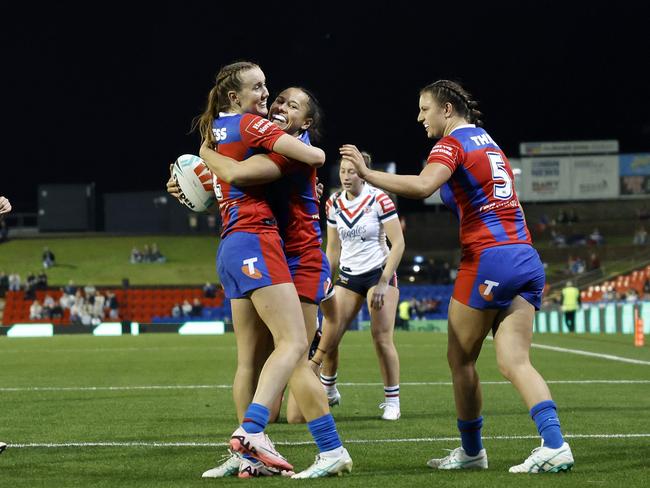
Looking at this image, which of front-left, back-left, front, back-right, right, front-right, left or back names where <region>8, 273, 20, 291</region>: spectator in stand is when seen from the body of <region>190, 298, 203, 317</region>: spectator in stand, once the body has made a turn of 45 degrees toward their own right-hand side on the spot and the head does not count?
right

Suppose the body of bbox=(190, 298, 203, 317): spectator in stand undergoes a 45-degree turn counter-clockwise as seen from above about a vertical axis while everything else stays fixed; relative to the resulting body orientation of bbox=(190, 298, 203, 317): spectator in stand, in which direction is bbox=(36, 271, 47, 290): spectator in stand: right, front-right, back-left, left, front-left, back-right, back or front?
back

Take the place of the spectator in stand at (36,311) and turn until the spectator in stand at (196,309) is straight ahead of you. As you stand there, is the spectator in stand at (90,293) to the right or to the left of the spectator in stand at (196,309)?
left

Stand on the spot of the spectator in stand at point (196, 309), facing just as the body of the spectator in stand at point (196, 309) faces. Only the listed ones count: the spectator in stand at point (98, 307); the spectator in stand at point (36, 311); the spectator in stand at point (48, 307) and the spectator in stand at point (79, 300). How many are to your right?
4

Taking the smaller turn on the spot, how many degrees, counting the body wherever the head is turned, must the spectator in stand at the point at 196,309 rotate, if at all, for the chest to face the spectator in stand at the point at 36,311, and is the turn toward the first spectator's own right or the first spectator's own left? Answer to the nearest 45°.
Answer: approximately 90° to the first spectator's own right

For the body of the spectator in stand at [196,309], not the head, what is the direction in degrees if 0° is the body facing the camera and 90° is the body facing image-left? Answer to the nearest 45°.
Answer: approximately 0°

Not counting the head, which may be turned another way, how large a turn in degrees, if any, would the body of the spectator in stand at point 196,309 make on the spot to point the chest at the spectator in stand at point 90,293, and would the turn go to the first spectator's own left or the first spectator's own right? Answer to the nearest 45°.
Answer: approximately 135° to the first spectator's own right

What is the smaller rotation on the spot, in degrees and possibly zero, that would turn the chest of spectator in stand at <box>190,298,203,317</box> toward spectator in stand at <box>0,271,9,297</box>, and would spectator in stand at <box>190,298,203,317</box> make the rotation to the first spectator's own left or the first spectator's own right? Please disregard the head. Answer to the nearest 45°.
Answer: approximately 135° to the first spectator's own right

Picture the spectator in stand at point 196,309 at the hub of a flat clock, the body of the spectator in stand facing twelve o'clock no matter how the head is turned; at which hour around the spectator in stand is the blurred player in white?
The blurred player in white is roughly at 12 o'clock from the spectator in stand.

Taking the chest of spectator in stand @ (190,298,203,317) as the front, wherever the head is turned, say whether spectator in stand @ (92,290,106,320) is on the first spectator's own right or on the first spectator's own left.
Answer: on the first spectator's own right

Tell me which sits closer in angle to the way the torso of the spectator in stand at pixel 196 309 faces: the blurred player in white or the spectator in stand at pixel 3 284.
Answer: the blurred player in white
